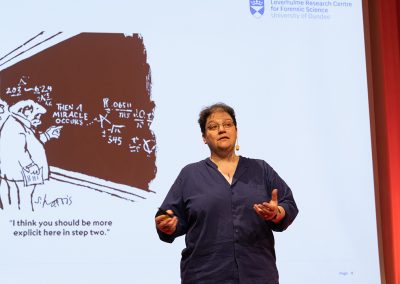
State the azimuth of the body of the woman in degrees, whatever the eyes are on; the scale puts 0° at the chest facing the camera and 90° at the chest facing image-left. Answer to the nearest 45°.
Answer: approximately 0°
